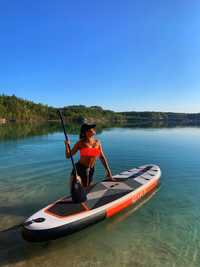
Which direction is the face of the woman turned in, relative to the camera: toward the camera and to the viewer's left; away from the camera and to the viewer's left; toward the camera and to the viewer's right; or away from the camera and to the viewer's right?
toward the camera and to the viewer's right

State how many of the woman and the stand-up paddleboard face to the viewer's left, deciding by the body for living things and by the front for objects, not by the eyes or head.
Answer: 0

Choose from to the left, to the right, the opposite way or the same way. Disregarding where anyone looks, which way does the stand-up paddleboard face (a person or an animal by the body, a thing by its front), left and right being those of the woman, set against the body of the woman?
to the left

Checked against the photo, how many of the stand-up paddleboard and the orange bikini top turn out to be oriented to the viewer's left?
0

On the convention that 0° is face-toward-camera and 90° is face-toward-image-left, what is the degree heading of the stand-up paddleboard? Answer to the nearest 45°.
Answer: approximately 225°

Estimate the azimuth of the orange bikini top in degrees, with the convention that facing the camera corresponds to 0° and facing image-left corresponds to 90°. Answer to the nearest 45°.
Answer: approximately 315°

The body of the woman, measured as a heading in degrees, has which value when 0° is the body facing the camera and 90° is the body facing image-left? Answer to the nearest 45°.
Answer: approximately 315°
